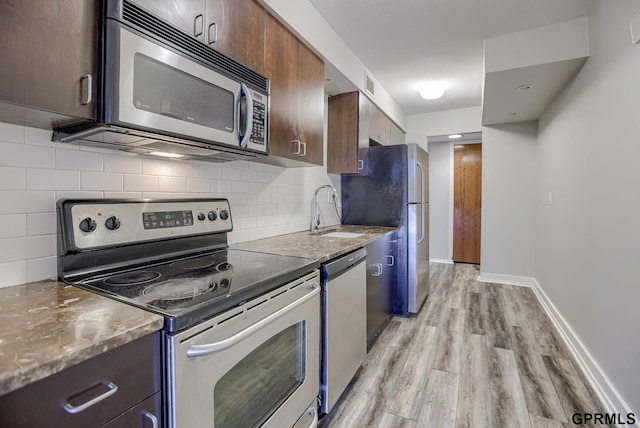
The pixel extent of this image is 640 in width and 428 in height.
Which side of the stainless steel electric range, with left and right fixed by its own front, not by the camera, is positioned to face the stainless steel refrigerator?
left

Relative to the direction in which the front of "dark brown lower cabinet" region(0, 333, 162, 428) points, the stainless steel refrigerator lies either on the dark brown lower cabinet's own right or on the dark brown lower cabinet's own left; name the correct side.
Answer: on the dark brown lower cabinet's own left

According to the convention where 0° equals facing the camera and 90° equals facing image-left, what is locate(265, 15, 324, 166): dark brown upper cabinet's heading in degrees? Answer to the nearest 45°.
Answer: approximately 315°

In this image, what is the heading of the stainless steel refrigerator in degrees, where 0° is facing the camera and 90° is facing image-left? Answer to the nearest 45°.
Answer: approximately 270°

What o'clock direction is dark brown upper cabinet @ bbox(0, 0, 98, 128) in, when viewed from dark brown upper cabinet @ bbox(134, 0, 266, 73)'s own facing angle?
dark brown upper cabinet @ bbox(0, 0, 98, 128) is roughly at 3 o'clock from dark brown upper cabinet @ bbox(134, 0, 266, 73).

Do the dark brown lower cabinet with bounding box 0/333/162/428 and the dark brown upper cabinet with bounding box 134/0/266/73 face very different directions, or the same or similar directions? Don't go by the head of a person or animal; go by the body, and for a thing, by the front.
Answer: same or similar directions

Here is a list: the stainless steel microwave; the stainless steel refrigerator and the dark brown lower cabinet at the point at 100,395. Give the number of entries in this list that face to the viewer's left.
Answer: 0

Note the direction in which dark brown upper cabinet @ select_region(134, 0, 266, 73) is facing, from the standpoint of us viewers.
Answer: facing the viewer and to the right of the viewer

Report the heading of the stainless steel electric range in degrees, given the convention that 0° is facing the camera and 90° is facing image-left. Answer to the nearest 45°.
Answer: approximately 315°

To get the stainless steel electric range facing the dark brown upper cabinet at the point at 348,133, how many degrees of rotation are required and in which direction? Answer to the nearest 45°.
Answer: approximately 90° to its left

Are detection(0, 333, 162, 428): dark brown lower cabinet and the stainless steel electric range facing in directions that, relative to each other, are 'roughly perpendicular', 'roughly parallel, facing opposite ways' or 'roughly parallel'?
roughly parallel

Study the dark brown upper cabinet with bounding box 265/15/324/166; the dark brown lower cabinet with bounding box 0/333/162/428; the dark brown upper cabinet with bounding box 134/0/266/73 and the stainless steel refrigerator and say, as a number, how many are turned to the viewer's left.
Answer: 0

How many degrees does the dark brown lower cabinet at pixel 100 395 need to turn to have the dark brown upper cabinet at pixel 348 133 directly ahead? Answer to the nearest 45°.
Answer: approximately 90° to its left

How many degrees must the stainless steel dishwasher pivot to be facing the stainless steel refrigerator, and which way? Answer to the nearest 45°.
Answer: approximately 135° to its left

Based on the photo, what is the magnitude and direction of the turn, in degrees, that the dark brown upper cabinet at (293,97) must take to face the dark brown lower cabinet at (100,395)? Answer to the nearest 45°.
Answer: approximately 45° to its right

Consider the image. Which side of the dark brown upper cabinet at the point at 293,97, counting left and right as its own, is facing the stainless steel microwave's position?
right

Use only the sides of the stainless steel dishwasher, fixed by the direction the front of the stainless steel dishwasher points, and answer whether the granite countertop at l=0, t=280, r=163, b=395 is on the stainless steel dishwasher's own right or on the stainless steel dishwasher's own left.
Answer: on the stainless steel dishwasher's own right
